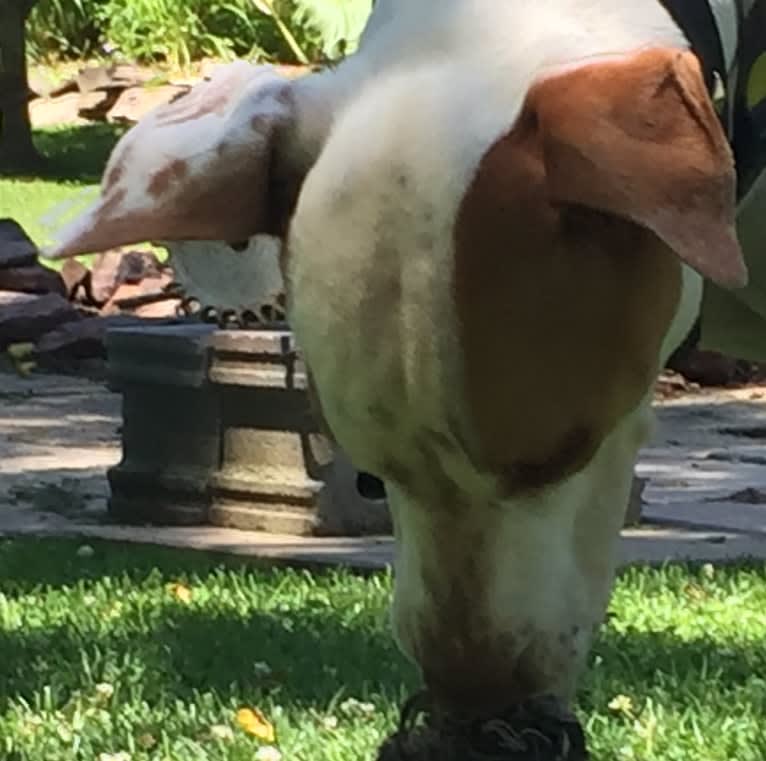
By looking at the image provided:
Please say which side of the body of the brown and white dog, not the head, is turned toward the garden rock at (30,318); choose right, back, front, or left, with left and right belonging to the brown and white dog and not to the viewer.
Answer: back

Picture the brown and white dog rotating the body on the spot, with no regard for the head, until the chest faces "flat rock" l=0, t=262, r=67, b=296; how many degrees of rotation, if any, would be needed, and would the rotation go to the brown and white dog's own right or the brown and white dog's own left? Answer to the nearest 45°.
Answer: approximately 180°

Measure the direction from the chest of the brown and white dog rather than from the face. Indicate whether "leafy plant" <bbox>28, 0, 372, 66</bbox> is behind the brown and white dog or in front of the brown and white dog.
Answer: behind

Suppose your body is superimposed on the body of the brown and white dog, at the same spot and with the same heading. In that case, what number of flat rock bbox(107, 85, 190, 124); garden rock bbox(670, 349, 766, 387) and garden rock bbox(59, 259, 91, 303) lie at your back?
3

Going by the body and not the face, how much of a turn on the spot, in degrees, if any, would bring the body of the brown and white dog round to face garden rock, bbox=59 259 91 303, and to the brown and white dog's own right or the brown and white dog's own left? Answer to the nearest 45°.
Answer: approximately 180°

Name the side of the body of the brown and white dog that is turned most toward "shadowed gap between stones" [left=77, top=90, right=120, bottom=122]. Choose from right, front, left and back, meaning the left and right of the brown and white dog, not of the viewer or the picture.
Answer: back

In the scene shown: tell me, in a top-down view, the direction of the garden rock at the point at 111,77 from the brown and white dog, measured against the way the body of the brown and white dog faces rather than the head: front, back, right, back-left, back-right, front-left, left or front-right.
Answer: back

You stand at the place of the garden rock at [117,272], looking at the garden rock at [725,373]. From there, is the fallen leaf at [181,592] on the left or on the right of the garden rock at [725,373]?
right

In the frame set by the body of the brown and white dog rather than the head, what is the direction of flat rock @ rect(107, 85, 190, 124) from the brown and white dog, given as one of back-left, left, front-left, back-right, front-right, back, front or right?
back

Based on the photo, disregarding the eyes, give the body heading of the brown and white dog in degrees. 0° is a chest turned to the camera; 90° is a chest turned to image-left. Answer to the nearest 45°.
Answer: approximately 0°

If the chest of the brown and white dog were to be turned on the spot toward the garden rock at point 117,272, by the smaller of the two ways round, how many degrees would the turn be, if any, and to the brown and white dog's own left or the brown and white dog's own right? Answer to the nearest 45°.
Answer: approximately 180°
